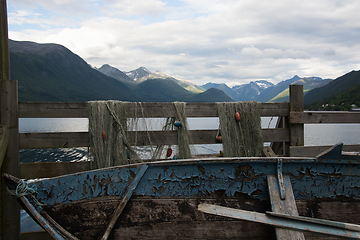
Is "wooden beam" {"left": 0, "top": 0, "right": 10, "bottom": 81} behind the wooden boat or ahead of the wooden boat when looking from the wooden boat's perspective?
ahead

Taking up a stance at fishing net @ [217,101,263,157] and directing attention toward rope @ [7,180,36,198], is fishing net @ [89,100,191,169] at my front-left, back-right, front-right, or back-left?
front-right

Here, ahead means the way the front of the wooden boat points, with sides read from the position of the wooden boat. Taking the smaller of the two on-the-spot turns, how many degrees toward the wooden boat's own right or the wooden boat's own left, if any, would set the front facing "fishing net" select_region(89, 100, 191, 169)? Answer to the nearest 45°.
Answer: approximately 45° to the wooden boat's own right

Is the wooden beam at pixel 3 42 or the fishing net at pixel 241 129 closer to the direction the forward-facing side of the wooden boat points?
the wooden beam

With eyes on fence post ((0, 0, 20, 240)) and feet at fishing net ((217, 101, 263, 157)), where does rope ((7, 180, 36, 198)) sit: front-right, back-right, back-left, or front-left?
front-left

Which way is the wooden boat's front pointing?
to the viewer's left
